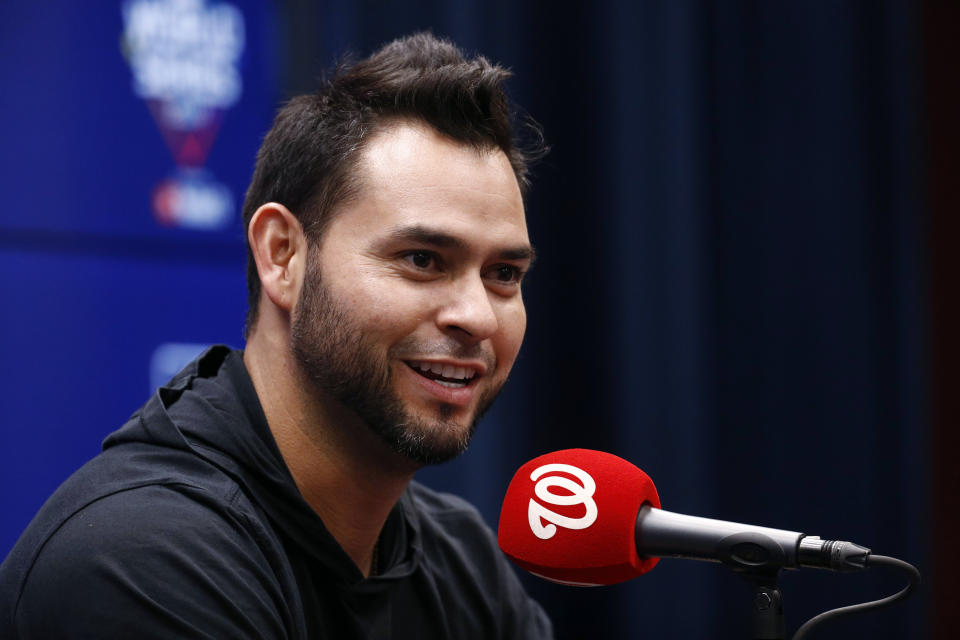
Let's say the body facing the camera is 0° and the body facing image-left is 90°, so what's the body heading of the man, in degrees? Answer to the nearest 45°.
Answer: approximately 315°

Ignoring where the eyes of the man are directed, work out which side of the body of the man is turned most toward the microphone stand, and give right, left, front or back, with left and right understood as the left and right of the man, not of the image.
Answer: front

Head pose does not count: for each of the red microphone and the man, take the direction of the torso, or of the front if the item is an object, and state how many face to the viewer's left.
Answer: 1

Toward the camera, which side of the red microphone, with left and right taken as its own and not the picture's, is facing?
left

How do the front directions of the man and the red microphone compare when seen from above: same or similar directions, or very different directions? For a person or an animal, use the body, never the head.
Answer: very different directions
